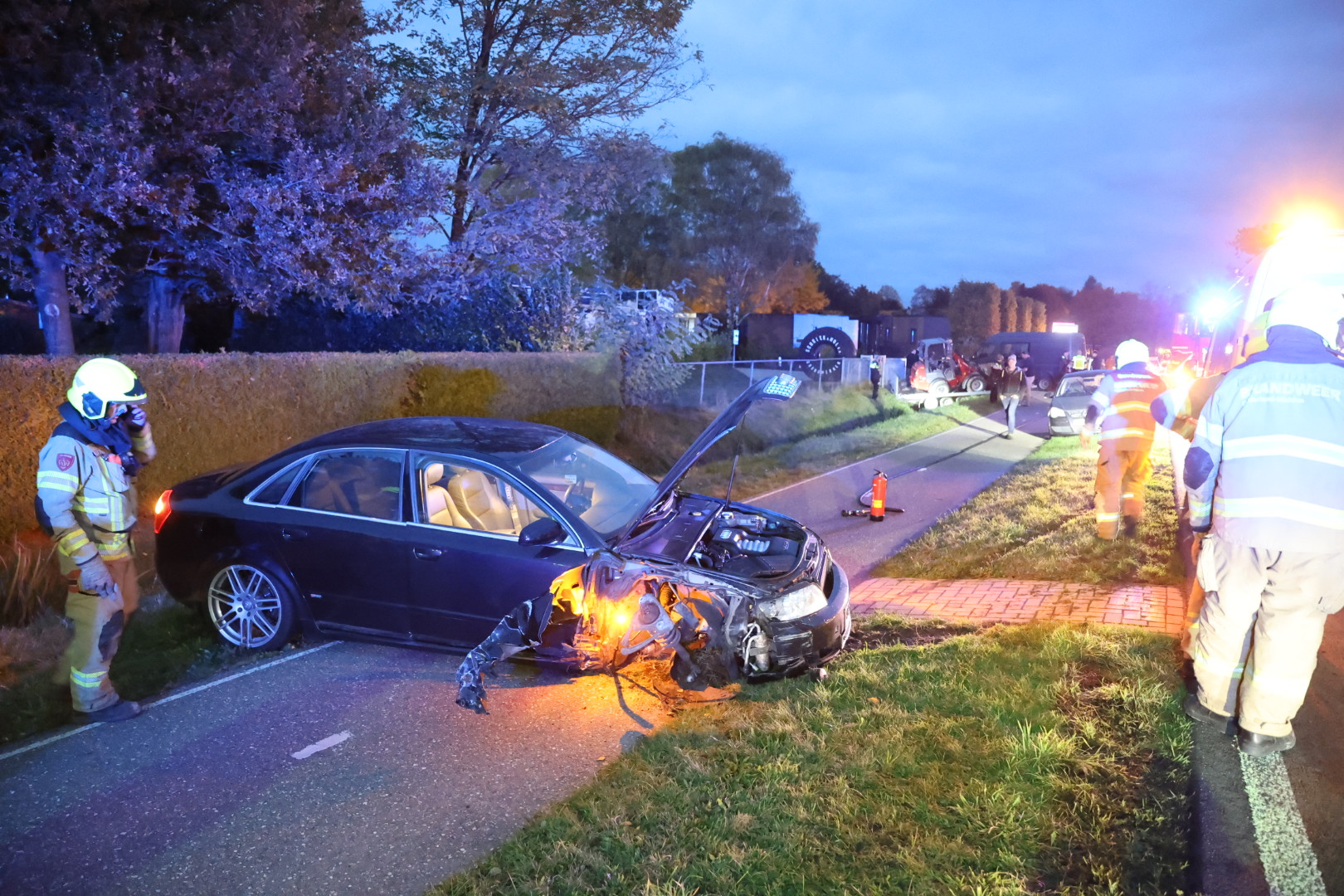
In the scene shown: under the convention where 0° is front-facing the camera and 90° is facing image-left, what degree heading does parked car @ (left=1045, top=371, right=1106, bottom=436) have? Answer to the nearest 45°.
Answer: approximately 45°

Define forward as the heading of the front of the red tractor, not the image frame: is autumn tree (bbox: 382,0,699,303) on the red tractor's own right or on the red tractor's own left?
on the red tractor's own right

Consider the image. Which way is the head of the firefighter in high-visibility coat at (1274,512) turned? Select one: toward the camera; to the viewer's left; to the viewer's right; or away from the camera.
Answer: away from the camera

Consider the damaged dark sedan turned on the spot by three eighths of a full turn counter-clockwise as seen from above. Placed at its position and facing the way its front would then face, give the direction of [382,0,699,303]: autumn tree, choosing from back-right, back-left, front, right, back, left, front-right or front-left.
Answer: front

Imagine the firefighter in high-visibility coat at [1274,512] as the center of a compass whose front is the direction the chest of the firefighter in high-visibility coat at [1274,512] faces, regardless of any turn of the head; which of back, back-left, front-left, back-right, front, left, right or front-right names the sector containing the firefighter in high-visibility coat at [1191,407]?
front

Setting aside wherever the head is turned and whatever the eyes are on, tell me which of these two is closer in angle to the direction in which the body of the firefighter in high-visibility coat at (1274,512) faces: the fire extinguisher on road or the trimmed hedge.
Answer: the fire extinguisher on road

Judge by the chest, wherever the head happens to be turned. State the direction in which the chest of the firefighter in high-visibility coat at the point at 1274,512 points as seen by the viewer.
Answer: away from the camera

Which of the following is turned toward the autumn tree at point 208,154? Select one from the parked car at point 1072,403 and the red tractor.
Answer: the parked car

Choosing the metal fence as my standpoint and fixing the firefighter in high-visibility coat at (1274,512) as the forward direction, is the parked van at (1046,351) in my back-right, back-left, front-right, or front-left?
back-left

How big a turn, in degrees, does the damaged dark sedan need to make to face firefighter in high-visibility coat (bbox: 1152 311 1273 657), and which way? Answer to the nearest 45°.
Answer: approximately 45° to its left

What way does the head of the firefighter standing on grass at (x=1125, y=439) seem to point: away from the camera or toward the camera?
away from the camera

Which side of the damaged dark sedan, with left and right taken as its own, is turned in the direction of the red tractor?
left

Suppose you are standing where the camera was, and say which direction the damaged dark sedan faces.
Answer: facing the viewer and to the right of the viewer

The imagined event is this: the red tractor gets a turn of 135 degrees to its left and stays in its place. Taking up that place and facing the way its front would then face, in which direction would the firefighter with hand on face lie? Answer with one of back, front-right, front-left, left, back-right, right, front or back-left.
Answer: back-left

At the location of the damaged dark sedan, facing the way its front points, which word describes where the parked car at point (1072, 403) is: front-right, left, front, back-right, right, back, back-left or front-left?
left

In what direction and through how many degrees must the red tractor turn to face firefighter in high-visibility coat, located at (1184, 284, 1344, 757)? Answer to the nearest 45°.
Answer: approximately 90° to its right

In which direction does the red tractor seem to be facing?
to the viewer's right
